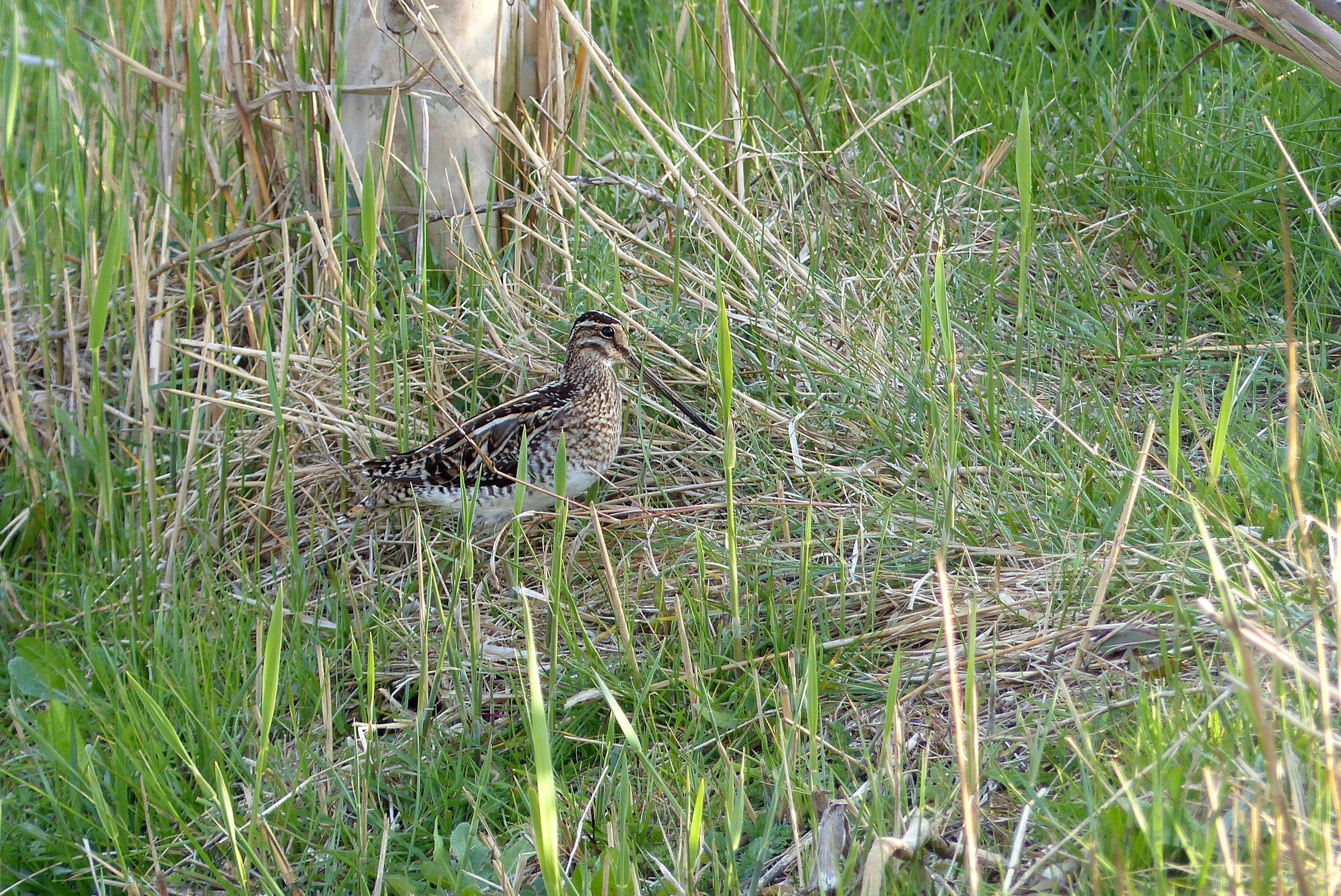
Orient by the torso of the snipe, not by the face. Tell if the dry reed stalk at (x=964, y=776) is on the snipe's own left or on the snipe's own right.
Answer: on the snipe's own right

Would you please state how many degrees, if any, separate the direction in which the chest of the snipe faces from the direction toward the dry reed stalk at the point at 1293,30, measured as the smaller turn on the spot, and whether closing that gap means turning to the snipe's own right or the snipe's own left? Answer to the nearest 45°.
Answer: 0° — it already faces it

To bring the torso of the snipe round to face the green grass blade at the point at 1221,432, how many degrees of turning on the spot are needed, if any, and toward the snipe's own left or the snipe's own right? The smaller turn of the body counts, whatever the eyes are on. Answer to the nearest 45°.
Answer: approximately 45° to the snipe's own right

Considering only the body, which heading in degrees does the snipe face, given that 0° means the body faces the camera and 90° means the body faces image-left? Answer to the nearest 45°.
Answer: approximately 270°
